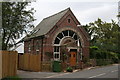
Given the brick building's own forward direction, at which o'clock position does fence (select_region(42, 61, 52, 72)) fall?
The fence is roughly at 2 o'clock from the brick building.

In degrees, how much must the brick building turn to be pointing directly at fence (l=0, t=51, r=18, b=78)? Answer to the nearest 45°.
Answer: approximately 45° to its right

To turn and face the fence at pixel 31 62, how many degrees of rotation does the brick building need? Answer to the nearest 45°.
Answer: approximately 90° to its right

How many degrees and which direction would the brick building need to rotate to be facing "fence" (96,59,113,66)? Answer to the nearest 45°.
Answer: approximately 45° to its left

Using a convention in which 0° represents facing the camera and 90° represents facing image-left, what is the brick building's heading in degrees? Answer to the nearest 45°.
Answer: approximately 315°
